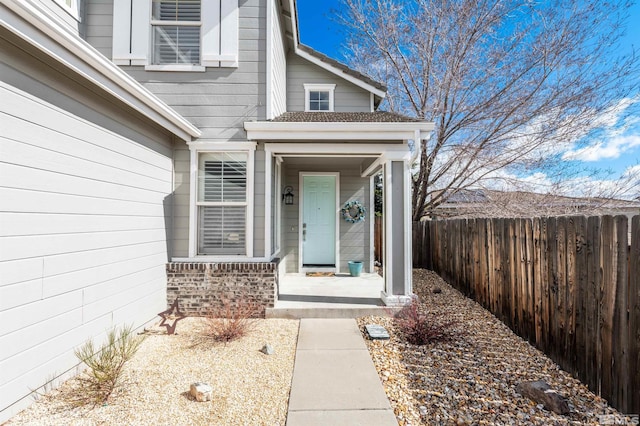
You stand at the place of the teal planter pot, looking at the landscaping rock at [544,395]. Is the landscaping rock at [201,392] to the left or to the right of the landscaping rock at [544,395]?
right

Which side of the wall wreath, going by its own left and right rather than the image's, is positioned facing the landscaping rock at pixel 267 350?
front

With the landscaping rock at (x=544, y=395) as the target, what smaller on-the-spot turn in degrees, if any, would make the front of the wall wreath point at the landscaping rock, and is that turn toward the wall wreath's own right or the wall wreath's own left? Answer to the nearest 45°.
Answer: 0° — it already faces it

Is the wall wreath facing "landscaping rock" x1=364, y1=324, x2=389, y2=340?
yes

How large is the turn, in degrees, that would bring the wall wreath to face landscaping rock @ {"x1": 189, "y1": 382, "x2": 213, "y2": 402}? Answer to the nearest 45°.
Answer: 0° — it already faces it

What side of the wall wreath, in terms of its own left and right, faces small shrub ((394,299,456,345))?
front

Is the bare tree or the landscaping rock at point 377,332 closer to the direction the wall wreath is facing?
the landscaping rock

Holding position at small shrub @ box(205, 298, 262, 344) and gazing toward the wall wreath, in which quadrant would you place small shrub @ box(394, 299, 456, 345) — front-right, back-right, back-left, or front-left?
front-right

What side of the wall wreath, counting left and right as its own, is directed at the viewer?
front

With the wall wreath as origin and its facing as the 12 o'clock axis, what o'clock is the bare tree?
The bare tree is roughly at 8 o'clock from the wall wreath.

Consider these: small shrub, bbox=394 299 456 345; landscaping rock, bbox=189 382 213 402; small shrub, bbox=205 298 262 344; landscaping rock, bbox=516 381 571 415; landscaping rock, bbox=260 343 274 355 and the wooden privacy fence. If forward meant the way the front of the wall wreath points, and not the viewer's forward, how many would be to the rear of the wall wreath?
0

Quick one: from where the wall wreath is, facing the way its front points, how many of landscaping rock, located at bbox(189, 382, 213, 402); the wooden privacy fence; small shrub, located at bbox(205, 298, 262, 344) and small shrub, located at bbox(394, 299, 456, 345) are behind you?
0

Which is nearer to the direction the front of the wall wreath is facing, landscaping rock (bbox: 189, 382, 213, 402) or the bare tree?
the landscaping rock
